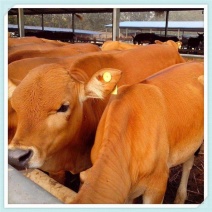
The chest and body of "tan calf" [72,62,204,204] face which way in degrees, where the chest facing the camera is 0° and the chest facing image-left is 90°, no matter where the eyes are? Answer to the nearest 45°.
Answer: approximately 45°

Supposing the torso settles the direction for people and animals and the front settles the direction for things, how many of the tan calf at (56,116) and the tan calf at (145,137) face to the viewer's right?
0

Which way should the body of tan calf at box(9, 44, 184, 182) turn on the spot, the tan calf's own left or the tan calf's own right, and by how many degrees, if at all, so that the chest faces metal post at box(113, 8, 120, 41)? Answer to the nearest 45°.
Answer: approximately 135° to the tan calf's own right

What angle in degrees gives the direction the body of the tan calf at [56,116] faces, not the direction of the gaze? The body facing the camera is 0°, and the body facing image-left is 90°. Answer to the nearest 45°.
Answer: approximately 45°

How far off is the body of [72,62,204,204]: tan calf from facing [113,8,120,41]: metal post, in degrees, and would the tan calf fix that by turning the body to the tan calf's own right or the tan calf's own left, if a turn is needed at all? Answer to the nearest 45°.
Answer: approximately 135° to the tan calf's own right
